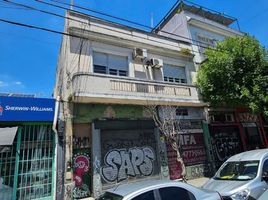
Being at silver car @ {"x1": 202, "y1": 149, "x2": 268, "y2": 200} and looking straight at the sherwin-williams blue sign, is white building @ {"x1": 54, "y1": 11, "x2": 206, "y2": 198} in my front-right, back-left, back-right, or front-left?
front-right

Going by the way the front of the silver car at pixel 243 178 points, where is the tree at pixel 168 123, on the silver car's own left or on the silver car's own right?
on the silver car's own right

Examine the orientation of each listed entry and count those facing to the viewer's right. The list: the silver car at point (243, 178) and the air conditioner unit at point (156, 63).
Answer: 0

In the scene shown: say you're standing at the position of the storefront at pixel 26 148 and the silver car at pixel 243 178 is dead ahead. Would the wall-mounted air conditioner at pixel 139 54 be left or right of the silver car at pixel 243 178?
left

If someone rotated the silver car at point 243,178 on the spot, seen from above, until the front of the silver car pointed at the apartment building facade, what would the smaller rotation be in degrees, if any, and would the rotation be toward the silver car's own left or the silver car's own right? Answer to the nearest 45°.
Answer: approximately 135° to the silver car's own right

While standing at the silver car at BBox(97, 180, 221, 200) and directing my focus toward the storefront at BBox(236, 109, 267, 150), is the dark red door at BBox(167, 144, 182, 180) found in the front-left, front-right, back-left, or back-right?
front-left

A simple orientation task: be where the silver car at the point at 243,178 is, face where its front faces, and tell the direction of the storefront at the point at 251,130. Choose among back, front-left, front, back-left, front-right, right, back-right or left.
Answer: back-right

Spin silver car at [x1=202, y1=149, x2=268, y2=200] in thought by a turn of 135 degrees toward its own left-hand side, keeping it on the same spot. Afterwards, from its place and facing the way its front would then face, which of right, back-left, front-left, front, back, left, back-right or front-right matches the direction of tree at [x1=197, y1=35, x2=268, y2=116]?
left

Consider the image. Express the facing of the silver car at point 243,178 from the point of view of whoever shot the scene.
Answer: facing the viewer and to the left of the viewer

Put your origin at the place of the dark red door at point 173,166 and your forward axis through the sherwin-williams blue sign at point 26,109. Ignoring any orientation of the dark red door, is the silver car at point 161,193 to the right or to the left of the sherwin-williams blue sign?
left
